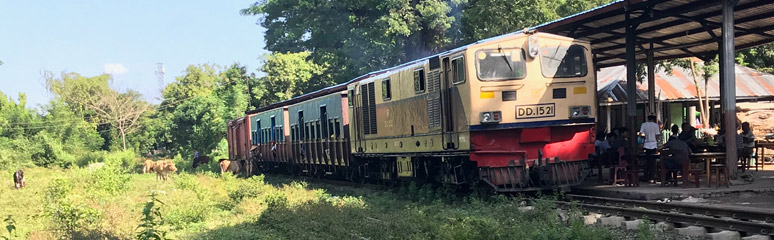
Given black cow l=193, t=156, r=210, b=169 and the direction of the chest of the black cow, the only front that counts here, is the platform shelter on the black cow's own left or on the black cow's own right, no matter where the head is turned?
on the black cow's own left

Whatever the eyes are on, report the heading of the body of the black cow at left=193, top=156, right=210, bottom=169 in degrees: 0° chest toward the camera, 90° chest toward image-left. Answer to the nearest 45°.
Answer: approximately 90°

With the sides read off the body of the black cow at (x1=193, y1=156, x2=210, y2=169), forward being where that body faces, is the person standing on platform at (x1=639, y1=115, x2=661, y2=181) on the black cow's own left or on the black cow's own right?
on the black cow's own left

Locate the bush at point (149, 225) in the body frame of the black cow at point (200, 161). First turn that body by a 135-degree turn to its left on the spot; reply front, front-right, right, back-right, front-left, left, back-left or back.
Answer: front-right

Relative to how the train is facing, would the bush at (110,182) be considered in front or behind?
behind

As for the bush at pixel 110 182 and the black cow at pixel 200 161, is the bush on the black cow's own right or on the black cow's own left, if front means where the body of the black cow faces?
on the black cow's own left

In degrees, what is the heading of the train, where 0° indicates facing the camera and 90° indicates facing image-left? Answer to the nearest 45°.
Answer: approximately 315°

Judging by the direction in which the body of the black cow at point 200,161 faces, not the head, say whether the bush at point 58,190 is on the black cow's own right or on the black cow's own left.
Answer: on the black cow's own left
